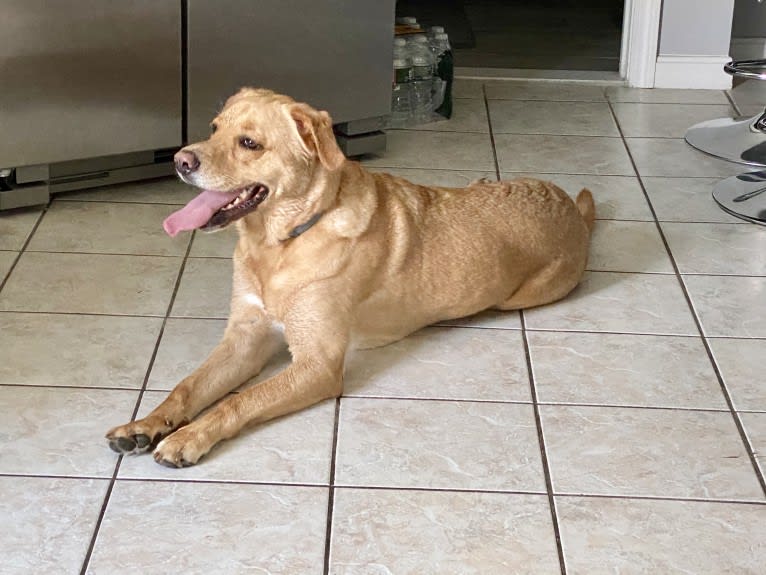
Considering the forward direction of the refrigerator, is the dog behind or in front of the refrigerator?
in front

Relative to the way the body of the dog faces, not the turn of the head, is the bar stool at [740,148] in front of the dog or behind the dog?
behind

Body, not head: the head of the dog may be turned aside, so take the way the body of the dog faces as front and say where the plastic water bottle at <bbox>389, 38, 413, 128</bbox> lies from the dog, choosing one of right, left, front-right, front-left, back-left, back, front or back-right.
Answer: back-right

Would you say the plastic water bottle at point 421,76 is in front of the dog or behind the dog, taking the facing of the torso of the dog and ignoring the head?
behind

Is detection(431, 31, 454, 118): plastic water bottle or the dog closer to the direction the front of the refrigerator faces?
the dog

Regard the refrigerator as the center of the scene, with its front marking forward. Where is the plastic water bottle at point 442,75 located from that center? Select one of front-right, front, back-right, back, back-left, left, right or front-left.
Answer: back-left

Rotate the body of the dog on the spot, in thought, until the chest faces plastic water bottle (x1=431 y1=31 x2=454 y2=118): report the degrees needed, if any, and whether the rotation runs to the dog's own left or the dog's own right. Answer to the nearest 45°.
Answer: approximately 135° to the dog's own right
